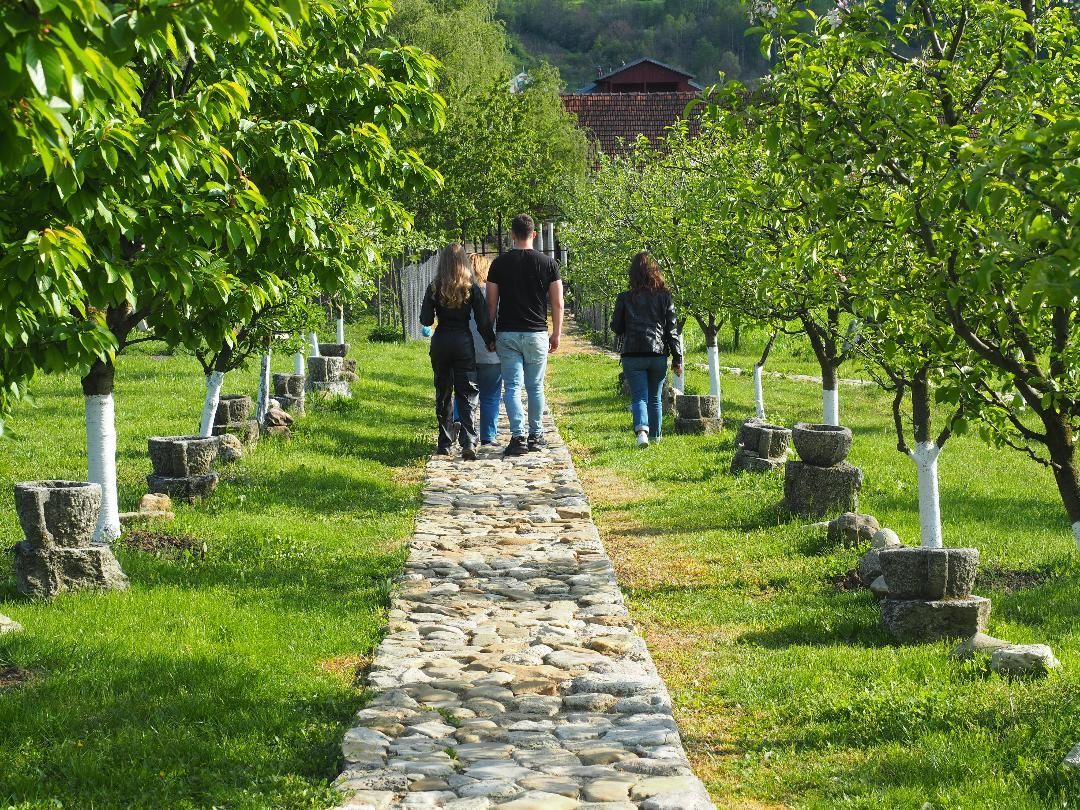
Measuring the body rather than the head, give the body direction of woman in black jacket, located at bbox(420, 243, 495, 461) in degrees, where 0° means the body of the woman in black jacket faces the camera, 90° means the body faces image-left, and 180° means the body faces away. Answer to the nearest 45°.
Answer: approximately 180°

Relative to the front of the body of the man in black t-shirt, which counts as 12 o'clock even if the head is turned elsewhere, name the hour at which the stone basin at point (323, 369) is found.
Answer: The stone basin is roughly at 11 o'clock from the man in black t-shirt.

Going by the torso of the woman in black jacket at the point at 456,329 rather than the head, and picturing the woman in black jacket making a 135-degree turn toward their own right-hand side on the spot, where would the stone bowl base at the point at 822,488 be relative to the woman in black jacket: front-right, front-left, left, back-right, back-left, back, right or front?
front

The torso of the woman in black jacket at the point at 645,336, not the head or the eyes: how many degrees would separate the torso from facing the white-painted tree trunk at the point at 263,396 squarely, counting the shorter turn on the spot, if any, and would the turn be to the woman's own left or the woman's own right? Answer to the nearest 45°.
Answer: approximately 90° to the woman's own left

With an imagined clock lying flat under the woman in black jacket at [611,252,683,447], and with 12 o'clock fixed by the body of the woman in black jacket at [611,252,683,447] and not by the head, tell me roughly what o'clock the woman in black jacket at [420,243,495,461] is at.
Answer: the woman in black jacket at [420,243,495,461] is roughly at 8 o'clock from the woman in black jacket at [611,252,683,447].

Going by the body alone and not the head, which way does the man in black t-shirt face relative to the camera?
away from the camera

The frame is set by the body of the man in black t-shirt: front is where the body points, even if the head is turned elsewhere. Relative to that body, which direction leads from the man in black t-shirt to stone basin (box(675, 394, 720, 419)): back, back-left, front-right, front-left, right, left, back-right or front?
front-right

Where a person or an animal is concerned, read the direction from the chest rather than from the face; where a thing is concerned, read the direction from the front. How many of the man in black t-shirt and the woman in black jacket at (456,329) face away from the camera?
2

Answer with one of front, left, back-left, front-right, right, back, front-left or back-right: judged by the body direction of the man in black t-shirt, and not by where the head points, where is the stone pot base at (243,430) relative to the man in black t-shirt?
left

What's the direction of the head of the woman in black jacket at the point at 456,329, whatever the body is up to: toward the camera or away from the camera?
away from the camera

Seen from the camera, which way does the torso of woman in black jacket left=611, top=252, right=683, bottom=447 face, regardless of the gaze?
away from the camera

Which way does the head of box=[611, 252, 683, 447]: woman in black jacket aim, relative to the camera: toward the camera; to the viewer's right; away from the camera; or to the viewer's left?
away from the camera
